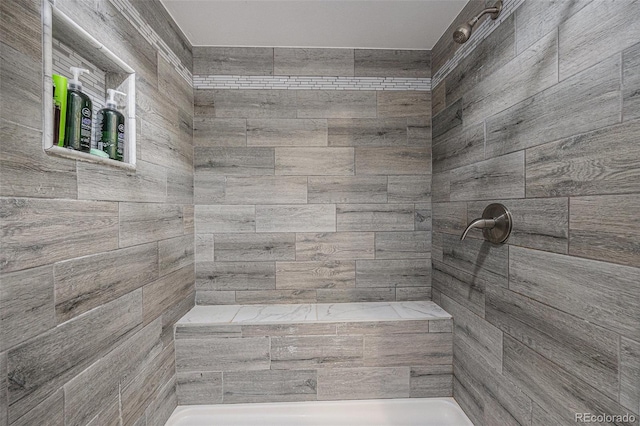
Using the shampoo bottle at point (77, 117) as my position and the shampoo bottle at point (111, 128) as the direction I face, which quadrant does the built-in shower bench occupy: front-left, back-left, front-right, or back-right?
front-right

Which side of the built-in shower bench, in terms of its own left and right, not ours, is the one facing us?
front

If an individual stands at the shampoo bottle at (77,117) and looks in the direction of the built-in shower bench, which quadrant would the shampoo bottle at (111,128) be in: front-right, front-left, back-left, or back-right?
front-left

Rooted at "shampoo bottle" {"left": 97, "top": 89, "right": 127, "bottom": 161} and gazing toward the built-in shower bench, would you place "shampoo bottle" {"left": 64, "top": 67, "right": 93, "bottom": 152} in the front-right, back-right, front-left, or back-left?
back-right
